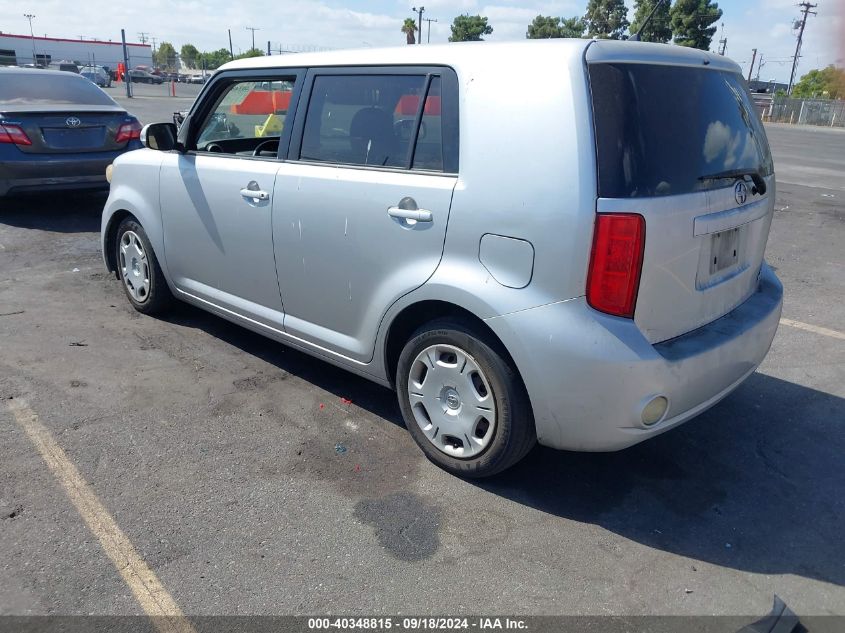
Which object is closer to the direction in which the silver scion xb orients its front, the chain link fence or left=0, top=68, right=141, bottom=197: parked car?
the parked car

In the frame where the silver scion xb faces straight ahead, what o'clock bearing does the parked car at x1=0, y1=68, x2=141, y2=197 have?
The parked car is roughly at 12 o'clock from the silver scion xb.

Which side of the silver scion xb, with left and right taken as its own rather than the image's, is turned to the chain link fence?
right

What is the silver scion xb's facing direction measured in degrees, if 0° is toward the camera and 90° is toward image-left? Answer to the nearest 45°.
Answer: approximately 135°
